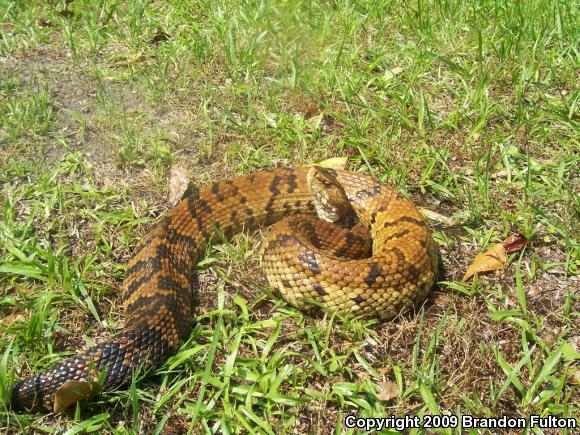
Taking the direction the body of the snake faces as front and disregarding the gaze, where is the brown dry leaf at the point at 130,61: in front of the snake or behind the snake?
in front

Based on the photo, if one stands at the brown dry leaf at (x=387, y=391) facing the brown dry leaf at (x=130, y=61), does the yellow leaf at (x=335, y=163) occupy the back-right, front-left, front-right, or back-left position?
front-right

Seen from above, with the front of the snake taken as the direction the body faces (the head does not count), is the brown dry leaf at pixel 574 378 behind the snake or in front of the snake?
behind

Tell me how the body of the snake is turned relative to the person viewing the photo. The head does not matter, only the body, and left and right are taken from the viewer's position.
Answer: facing away from the viewer and to the left of the viewer

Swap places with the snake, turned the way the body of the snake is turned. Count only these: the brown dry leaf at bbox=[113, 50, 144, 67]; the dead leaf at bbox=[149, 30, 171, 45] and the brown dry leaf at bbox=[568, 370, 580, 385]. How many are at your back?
1

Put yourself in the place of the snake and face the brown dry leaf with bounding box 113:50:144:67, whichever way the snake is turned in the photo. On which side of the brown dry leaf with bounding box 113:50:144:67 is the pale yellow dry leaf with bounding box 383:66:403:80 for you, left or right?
right

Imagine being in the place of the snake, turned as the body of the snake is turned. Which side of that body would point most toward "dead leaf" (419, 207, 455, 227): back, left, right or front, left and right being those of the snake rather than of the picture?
right

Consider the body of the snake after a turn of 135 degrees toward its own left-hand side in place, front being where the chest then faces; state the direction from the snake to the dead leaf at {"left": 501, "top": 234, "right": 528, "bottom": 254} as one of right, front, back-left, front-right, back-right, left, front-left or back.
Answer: left

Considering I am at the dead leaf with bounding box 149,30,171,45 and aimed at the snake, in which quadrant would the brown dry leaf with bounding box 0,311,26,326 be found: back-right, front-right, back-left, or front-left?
front-right

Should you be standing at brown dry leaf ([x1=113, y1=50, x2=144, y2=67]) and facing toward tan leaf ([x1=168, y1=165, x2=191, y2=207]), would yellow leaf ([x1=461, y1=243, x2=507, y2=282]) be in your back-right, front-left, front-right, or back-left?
front-left

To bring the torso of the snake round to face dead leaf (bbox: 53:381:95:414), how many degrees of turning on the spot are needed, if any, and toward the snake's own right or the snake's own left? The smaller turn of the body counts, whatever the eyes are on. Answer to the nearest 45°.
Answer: approximately 90° to the snake's own left
